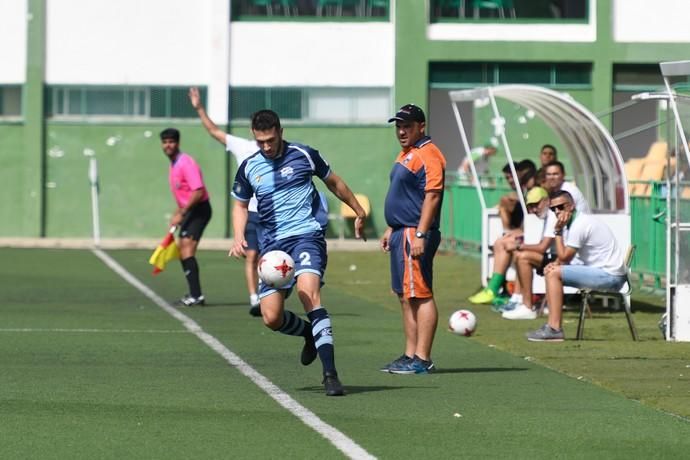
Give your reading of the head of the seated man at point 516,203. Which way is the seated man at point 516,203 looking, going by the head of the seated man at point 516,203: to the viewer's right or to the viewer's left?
to the viewer's left

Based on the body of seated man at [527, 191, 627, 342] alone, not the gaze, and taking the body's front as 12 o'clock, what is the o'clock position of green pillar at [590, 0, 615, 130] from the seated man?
The green pillar is roughly at 3 o'clock from the seated man.

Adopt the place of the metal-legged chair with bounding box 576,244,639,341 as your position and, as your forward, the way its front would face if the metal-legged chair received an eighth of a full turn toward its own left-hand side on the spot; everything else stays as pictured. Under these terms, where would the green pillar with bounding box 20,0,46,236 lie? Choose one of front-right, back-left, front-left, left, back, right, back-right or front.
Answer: right

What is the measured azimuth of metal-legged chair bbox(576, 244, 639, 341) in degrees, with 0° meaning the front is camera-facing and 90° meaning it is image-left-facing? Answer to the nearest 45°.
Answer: approximately 90°

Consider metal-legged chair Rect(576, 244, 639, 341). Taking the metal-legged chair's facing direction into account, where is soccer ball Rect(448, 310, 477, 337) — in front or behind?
in front

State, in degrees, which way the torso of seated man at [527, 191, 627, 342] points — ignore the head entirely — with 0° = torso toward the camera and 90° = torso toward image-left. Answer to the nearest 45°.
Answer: approximately 90°

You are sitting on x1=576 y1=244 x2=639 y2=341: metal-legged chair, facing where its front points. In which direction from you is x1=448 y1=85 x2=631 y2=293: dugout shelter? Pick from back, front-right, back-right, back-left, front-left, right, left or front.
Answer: right

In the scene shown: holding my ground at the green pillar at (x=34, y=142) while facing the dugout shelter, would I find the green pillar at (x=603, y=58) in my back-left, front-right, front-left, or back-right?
front-left

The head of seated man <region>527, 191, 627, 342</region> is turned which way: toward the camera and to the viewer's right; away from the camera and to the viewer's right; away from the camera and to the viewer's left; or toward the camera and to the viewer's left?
toward the camera and to the viewer's left

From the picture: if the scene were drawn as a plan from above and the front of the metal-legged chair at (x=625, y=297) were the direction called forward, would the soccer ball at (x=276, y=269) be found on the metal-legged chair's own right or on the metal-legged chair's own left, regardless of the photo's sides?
on the metal-legged chair's own left
